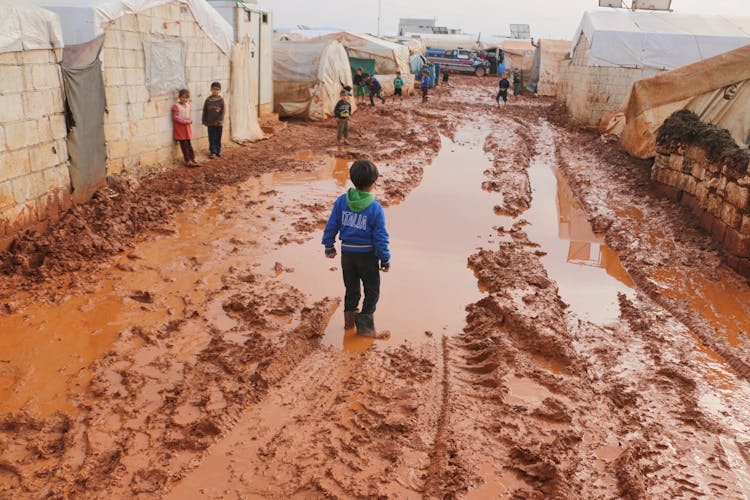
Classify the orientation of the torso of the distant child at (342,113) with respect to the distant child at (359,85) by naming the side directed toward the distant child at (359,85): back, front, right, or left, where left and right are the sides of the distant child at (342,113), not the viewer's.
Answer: back

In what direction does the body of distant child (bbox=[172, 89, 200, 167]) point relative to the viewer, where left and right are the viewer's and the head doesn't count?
facing the viewer and to the right of the viewer

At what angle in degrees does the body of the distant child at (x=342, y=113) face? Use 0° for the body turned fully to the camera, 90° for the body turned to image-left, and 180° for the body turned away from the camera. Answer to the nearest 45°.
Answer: approximately 0°

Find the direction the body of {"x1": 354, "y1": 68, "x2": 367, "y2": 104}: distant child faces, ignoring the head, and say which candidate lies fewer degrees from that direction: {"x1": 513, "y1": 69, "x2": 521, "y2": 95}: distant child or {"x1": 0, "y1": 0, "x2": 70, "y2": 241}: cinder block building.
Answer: the cinder block building

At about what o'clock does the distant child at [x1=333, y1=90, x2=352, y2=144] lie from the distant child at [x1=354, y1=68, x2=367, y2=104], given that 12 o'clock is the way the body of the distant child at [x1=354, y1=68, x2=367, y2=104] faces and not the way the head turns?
the distant child at [x1=333, y1=90, x2=352, y2=144] is roughly at 12 o'clock from the distant child at [x1=354, y1=68, x2=367, y2=104].

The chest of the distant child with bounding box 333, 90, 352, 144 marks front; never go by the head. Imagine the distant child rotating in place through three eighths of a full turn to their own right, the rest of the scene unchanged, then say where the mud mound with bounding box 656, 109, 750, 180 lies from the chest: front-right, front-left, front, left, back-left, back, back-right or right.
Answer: back

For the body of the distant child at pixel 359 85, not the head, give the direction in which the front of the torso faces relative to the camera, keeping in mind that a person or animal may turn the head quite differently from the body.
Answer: toward the camera

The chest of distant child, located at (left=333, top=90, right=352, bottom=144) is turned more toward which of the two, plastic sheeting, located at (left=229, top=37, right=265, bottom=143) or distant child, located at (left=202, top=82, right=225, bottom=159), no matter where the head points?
the distant child

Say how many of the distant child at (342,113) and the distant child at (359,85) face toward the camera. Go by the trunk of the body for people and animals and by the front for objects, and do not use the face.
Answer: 2

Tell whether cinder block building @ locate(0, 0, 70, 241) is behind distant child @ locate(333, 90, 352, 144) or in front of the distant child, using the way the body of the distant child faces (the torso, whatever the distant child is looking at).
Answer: in front

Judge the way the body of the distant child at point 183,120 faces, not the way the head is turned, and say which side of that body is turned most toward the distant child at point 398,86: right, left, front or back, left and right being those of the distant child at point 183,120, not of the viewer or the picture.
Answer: left

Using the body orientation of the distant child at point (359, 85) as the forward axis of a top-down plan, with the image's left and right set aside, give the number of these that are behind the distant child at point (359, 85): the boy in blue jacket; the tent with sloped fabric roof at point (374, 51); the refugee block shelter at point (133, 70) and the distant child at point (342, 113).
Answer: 1
